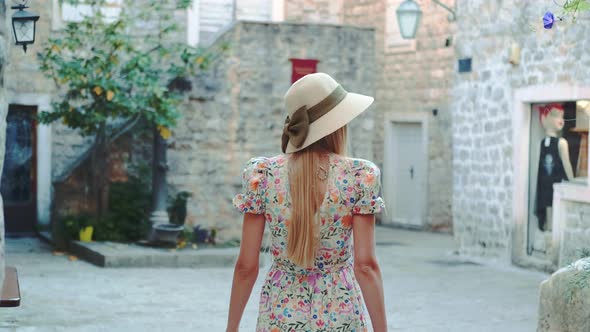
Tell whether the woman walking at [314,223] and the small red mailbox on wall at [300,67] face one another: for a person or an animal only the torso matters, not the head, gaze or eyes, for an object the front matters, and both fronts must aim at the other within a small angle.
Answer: yes

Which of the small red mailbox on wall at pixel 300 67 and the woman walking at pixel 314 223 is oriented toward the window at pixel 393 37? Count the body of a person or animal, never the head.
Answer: the woman walking

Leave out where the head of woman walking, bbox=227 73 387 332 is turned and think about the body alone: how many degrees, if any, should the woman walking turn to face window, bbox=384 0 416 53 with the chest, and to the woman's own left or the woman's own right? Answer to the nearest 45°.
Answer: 0° — they already face it

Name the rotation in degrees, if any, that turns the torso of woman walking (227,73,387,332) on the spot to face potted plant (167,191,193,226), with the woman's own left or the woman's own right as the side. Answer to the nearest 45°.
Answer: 0° — they already face it

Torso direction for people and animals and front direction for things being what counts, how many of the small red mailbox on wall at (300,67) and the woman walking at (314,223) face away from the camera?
1

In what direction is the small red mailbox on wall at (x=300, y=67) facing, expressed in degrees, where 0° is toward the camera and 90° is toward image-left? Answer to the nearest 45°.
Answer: approximately 0°

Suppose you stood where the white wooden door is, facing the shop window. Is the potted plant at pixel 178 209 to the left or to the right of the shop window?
right

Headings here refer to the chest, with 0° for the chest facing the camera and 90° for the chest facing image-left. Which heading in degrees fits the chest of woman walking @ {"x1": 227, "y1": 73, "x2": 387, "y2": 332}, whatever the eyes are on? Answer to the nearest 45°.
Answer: approximately 180°

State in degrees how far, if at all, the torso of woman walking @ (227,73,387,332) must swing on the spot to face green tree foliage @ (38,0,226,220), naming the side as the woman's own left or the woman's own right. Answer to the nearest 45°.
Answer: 0° — they already face it

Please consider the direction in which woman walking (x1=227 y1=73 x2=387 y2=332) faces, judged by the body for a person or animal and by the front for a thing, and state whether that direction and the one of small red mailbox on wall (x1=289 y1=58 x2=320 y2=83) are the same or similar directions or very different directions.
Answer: very different directions
